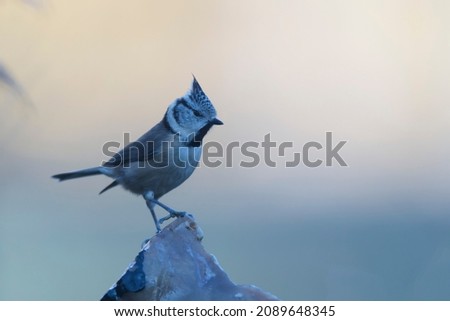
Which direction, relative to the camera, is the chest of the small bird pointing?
to the viewer's right
